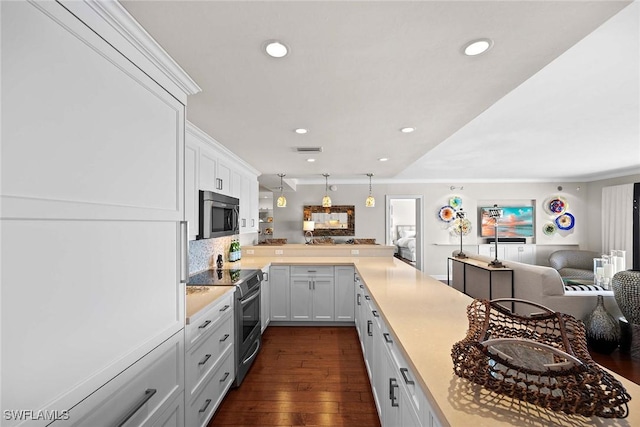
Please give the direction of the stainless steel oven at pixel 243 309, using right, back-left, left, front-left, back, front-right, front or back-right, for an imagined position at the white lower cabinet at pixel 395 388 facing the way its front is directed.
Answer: front-right

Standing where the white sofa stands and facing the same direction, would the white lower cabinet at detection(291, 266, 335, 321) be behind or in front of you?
behind

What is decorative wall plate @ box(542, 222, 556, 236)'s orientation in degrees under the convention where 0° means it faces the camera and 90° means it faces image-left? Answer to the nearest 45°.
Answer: approximately 0°

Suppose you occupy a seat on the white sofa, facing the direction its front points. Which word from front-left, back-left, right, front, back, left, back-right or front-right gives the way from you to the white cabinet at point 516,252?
front-left

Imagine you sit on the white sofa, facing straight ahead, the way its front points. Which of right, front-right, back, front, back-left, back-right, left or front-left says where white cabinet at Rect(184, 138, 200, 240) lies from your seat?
back

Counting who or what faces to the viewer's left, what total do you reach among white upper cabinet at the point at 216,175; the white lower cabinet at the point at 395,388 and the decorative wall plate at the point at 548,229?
1

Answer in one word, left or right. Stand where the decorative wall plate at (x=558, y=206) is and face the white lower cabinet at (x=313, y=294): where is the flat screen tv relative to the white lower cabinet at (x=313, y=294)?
right

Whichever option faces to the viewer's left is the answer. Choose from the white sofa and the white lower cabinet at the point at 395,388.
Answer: the white lower cabinet

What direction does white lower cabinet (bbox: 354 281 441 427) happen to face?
to the viewer's left

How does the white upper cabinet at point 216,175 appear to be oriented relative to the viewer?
to the viewer's right

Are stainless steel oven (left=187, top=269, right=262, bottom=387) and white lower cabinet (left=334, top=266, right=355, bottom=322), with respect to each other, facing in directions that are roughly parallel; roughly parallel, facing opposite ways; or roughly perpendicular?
roughly perpendicular

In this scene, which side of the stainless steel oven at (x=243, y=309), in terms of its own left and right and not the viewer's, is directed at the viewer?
right

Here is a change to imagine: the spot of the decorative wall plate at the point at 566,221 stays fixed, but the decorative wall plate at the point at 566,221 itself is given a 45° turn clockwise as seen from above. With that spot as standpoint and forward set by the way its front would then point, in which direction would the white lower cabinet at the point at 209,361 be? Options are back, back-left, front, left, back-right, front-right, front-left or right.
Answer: front-left

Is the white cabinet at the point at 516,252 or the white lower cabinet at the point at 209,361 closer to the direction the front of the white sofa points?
the white cabinet

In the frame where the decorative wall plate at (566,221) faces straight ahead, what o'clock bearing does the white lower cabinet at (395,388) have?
The white lower cabinet is roughly at 12 o'clock from the decorative wall plate.
